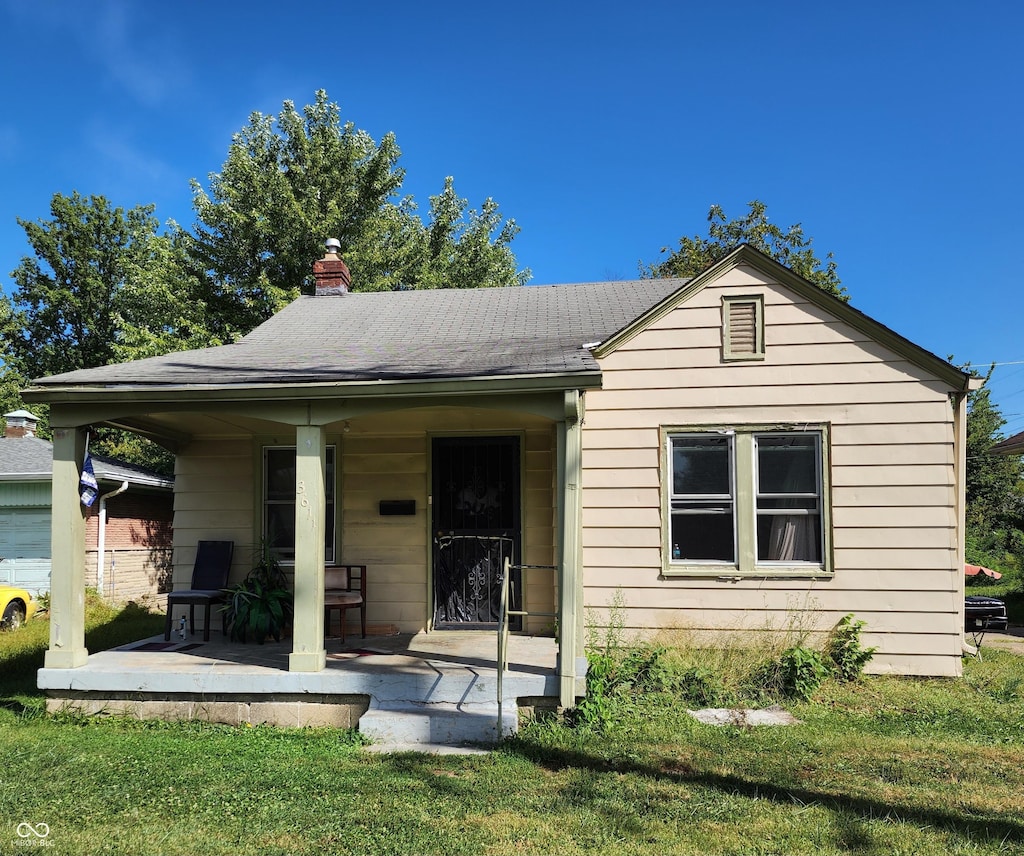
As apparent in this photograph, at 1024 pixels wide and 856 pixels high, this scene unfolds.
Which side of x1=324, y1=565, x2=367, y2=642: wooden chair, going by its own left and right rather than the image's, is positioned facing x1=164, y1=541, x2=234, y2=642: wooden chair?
right

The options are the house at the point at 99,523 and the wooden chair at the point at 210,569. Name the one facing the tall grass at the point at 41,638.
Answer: the house

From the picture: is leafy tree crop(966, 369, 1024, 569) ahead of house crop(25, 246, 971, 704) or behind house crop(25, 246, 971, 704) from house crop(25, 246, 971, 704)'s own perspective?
behind

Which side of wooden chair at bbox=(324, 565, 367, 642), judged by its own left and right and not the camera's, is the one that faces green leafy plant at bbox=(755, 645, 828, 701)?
left

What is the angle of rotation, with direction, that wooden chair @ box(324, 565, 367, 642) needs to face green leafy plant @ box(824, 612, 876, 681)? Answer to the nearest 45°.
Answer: approximately 90° to its left

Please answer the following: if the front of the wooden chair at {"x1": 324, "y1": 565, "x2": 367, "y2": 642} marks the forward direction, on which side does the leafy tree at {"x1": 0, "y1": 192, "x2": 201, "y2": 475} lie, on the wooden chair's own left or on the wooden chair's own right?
on the wooden chair's own right

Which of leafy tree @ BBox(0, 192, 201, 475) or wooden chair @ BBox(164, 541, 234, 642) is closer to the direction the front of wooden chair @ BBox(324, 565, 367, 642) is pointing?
the wooden chair

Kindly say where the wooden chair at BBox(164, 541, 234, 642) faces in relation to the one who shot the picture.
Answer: facing the viewer and to the left of the viewer

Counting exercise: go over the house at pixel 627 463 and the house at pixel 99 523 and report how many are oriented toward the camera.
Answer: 2

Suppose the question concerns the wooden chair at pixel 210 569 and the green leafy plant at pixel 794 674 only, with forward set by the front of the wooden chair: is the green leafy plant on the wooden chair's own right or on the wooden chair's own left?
on the wooden chair's own left

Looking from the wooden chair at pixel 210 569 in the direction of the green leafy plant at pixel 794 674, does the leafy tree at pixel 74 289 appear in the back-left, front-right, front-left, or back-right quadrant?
back-left

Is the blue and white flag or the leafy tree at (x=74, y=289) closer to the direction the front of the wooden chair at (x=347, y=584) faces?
the blue and white flag

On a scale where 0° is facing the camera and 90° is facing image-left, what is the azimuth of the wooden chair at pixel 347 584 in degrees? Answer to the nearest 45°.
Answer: approximately 45°

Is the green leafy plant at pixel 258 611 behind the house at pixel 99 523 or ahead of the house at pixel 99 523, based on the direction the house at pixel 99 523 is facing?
ahead
